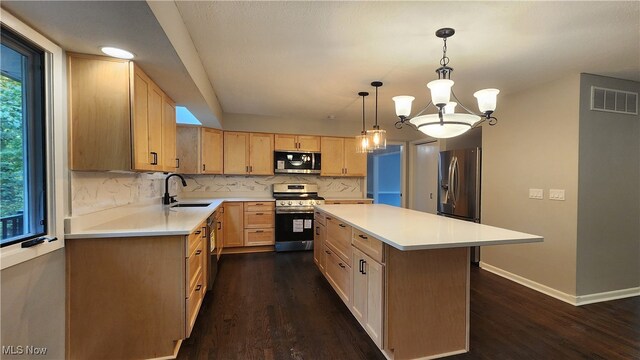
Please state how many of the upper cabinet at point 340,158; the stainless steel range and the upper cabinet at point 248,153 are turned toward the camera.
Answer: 3

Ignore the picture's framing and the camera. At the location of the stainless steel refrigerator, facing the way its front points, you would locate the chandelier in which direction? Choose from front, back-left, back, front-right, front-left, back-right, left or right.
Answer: front-left

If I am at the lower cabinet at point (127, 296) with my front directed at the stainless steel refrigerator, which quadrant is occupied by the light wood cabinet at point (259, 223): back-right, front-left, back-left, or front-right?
front-left

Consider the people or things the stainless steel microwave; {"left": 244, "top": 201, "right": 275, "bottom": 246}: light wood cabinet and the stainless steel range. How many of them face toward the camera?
3

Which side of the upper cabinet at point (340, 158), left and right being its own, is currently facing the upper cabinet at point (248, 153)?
right

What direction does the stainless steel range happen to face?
toward the camera

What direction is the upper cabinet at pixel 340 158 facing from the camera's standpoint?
toward the camera

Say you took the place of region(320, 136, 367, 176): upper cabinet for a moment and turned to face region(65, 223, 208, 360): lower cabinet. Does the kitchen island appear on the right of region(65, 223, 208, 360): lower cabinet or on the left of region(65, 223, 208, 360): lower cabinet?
left

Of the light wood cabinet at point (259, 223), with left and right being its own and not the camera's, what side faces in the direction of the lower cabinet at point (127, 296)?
front

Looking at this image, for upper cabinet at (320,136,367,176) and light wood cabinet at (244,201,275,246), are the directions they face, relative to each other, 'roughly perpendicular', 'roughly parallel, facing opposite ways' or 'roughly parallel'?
roughly parallel

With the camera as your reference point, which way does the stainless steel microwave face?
facing the viewer

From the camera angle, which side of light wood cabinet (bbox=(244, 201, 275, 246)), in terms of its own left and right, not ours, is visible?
front

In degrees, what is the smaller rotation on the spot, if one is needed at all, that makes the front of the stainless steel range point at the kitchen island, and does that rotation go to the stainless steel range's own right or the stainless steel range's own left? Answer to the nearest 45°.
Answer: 0° — it already faces it
